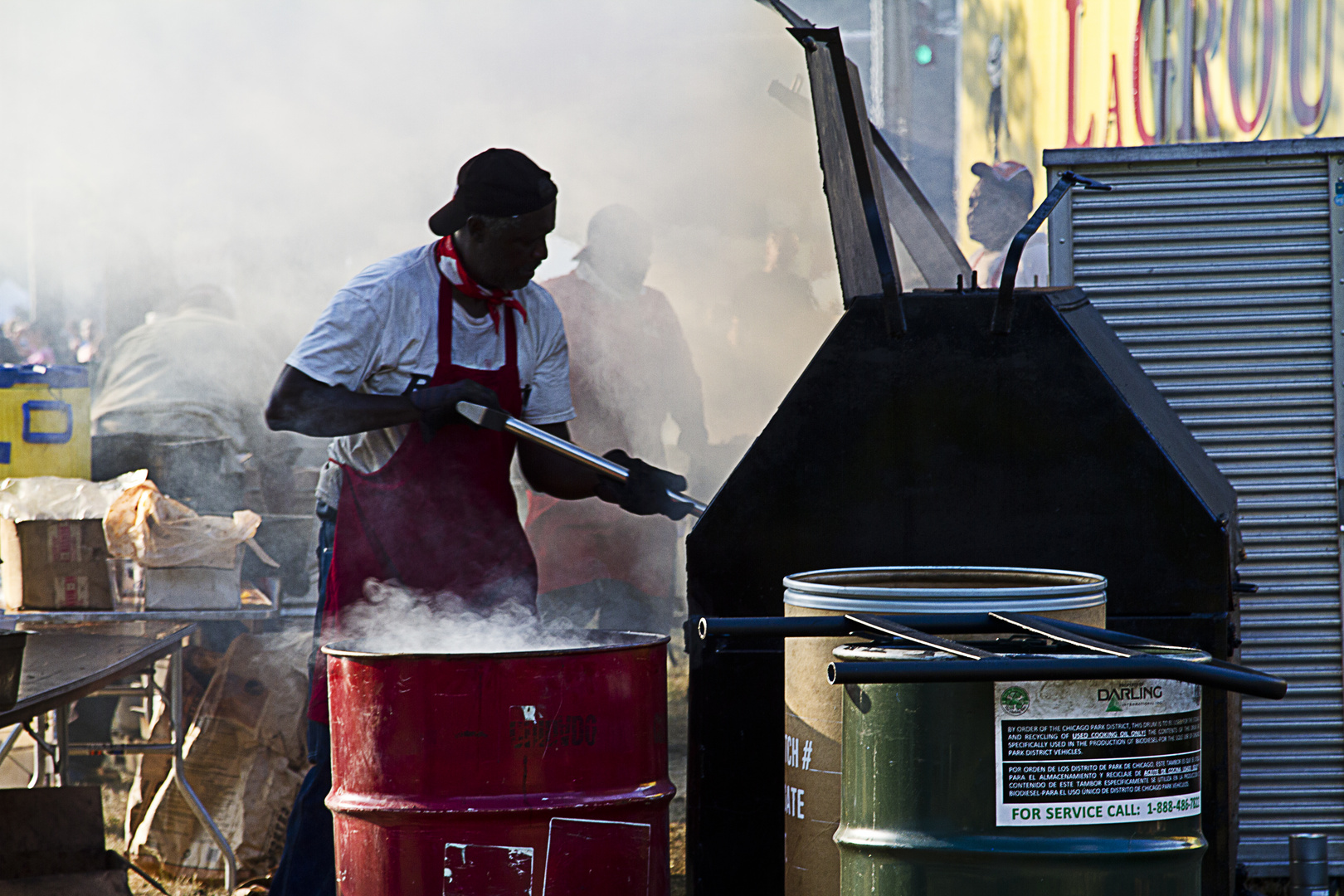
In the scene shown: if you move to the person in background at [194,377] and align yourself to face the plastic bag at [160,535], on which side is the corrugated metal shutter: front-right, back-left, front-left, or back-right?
front-left

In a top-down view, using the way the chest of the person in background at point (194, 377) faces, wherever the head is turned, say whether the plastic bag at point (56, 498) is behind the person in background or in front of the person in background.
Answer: behind

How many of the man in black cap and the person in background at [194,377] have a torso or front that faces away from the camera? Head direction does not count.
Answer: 1

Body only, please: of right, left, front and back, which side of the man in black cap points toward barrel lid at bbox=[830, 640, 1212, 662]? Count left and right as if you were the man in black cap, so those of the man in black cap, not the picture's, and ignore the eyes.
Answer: front

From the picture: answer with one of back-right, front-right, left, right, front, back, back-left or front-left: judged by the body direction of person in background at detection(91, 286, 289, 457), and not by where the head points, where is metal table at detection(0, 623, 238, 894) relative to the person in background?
back

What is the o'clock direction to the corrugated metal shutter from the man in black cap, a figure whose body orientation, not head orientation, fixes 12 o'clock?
The corrugated metal shutter is roughly at 11 o'clock from the man in black cap.

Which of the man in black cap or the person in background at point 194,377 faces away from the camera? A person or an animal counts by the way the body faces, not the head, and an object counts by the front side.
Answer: the person in background

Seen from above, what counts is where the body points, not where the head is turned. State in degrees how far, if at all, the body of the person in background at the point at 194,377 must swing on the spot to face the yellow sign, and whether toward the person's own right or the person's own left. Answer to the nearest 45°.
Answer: approximately 90° to the person's own right

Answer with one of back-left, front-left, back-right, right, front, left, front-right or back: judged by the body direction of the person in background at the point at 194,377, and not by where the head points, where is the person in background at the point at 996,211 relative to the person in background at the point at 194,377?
right

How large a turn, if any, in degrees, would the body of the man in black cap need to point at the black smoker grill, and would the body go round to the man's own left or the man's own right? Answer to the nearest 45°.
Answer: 0° — they already face it

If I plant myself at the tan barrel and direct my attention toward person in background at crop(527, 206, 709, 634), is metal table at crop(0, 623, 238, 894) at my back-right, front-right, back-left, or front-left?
front-left

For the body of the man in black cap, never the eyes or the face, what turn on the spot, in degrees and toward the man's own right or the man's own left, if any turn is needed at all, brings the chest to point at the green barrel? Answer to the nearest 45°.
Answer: approximately 45° to the man's own right

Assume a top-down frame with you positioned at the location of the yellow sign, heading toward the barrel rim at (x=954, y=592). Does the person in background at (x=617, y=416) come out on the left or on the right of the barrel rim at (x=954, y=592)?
right

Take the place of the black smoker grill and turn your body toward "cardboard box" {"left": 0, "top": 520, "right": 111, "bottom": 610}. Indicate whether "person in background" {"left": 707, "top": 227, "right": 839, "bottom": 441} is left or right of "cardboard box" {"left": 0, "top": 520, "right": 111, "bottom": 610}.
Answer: right

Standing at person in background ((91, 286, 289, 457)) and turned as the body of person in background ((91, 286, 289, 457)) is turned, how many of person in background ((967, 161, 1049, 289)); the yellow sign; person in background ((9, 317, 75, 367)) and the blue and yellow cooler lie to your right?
2

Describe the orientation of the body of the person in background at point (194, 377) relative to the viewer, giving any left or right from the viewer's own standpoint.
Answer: facing away from the viewer

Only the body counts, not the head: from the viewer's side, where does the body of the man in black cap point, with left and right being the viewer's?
facing the viewer and to the right of the viewer

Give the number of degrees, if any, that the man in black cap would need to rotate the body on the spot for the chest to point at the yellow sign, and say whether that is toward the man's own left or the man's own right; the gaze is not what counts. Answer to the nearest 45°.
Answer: approximately 90° to the man's own left

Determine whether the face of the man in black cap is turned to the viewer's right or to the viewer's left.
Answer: to the viewer's right
